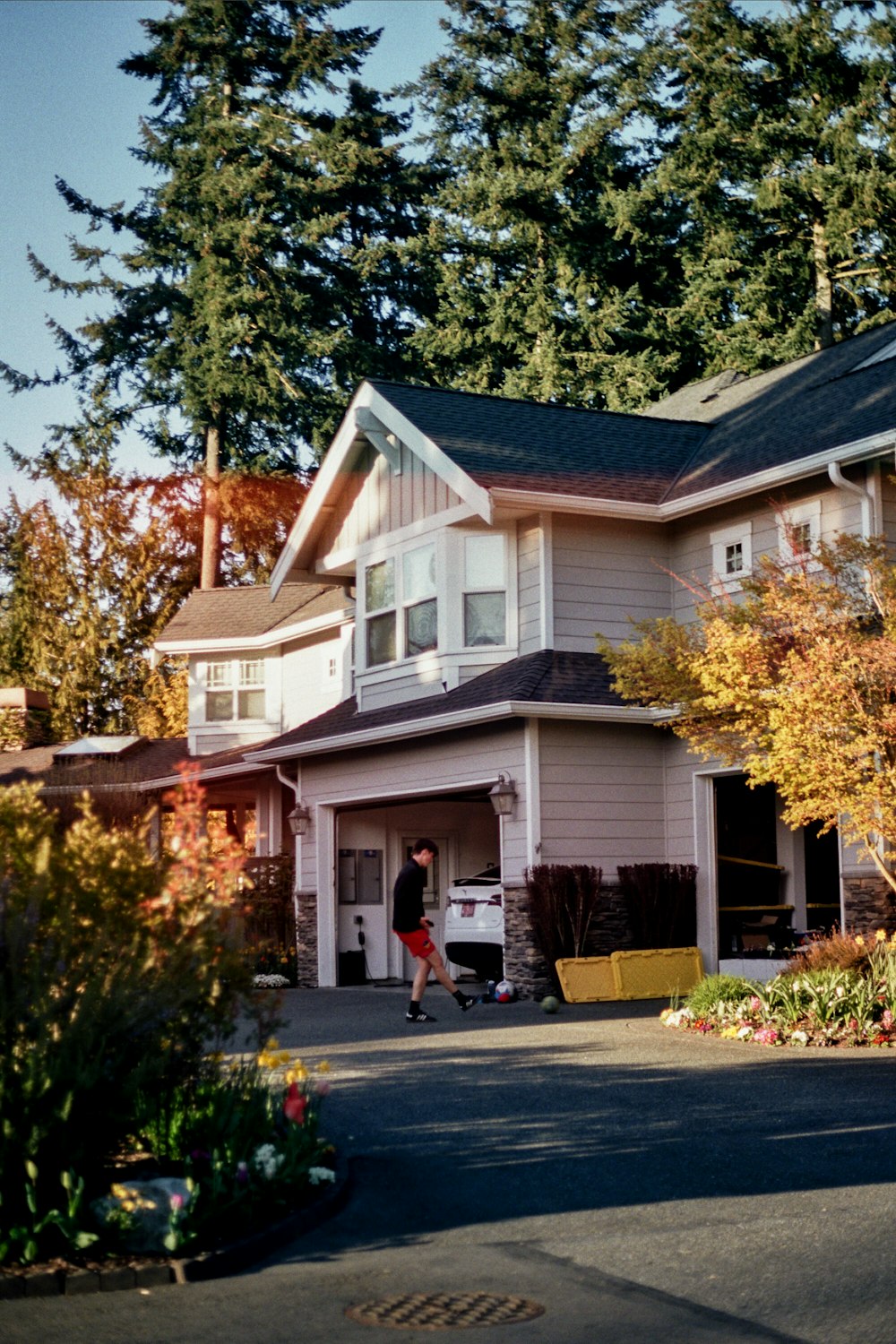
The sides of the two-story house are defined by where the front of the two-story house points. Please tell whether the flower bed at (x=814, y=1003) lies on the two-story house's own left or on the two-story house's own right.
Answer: on the two-story house's own left

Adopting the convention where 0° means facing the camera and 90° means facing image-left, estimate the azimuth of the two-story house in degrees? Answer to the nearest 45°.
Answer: approximately 45°

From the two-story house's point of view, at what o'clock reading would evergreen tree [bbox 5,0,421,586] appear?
The evergreen tree is roughly at 4 o'clock from the two-story house.

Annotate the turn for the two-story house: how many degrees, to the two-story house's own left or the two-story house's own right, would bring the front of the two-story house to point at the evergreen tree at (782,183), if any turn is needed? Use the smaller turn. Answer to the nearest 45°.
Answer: approximately 135° to the two-story house's own right

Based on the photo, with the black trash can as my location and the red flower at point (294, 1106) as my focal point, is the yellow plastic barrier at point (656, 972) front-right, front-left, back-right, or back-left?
front-left

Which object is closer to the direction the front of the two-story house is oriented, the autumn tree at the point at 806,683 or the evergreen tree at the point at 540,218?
the autumn tree

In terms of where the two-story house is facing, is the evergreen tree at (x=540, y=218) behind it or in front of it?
behind

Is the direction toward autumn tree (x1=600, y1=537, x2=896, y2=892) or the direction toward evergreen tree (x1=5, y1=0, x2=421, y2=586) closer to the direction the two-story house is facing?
the autumn tree

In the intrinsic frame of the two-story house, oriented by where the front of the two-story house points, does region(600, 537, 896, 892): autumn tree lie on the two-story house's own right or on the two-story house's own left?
on the two-story house's own left

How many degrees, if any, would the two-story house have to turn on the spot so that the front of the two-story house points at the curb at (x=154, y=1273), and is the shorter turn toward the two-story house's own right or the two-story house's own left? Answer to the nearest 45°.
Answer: approximately 45° to the two-story house's own left

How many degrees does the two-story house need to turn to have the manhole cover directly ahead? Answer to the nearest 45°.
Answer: approximately 45° to its left

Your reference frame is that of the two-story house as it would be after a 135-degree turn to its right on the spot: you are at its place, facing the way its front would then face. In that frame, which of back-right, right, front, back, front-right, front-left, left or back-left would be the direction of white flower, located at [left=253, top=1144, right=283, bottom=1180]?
back
